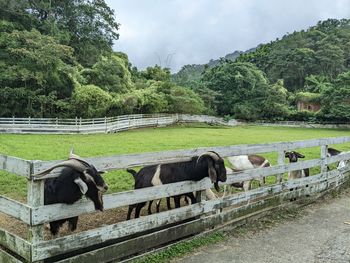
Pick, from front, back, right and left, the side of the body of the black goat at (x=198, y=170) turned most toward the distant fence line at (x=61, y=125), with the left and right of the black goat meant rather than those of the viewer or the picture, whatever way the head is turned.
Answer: left

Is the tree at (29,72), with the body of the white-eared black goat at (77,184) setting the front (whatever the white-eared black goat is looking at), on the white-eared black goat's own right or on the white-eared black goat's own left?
on the white-eared black goat's own left

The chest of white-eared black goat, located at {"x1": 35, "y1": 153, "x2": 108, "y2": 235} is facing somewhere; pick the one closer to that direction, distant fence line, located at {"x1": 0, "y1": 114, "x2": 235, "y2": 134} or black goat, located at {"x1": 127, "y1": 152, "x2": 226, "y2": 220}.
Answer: the black goat

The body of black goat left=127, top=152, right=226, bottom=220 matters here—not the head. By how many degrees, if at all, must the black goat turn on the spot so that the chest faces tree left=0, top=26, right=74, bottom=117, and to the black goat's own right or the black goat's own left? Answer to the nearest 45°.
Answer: approximately 135° to the black goat's own left

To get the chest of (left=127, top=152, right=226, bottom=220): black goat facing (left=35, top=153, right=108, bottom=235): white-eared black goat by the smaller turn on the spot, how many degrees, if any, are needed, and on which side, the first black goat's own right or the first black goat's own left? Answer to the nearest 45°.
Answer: approximately 135° to the first black goat's own right

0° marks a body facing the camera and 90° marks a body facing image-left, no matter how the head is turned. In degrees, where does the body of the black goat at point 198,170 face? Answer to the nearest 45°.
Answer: approximately 270°

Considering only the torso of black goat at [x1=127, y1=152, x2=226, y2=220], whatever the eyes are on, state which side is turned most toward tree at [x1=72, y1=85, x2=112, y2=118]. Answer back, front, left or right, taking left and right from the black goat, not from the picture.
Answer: left

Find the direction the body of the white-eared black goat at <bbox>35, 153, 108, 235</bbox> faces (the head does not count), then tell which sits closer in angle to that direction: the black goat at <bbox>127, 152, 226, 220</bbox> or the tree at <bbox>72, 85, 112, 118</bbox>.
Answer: the black goat

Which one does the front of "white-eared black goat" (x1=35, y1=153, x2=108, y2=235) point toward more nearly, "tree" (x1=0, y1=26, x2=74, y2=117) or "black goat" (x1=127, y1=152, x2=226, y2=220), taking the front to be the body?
the black goat

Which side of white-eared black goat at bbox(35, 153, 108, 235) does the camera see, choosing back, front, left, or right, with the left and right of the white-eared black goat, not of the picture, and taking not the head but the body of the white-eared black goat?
right

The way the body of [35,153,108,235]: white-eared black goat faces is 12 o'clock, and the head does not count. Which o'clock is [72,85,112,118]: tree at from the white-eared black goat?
The tree is roughly at 9 o'clock from the white-eared black goat.

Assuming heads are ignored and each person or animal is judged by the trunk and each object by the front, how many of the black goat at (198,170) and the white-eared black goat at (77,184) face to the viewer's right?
2
